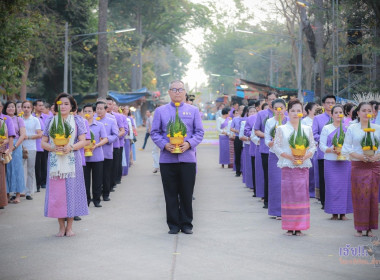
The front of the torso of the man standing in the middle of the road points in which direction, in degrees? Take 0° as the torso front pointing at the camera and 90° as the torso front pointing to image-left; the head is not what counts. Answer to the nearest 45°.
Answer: approximately 0°

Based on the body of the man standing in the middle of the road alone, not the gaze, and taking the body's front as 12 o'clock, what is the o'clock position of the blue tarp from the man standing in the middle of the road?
The blue tarp is roughly at 6 o'clock from the man standing in the middle of the road.
